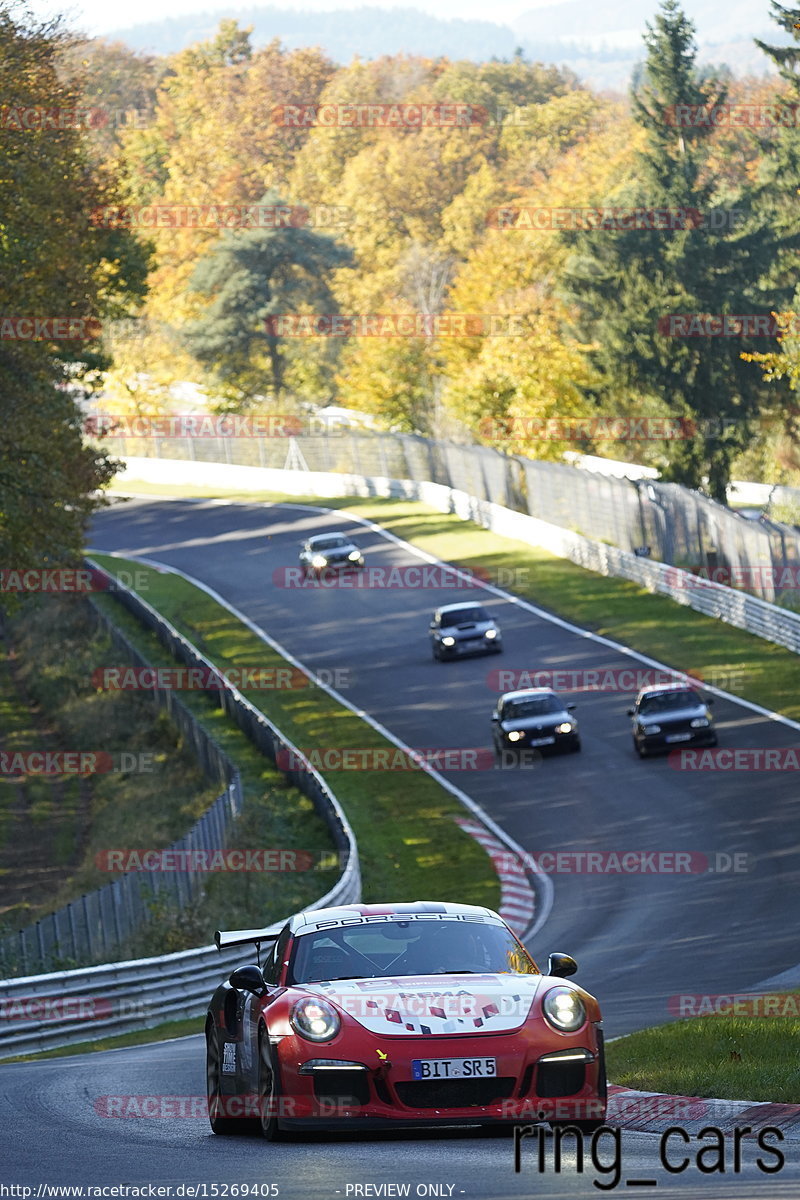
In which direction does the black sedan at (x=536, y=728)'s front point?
toward the camera

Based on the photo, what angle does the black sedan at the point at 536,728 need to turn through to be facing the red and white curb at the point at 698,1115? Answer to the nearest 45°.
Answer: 0° — it already faces it

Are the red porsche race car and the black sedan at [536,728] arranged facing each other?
no

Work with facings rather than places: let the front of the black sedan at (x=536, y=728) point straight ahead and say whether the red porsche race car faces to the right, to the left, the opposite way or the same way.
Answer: the same way

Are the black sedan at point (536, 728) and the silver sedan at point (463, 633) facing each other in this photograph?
no

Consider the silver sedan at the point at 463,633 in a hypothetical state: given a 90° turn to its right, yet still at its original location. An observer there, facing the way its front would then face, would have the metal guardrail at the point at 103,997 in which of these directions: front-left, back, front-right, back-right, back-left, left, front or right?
left

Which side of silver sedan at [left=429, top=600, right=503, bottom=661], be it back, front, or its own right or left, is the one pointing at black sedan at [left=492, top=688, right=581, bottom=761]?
front

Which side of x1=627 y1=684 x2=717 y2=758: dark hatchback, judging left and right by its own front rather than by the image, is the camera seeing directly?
front

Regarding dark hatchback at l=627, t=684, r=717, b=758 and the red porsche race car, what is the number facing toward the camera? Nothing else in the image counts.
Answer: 2

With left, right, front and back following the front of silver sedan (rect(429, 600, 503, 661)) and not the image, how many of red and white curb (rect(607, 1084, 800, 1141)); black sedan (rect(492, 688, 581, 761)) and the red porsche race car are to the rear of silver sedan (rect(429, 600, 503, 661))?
0

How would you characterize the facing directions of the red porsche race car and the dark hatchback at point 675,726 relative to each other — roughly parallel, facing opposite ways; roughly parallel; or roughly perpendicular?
roughly parallel

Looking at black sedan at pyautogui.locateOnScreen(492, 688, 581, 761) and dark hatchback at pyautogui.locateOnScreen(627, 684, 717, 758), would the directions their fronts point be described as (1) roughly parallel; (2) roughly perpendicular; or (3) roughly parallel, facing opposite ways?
roughly parallel

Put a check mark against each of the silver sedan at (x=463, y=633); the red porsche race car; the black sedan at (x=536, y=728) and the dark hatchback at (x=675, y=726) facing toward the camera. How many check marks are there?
4

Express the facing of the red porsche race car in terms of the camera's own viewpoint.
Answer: facing the viewer

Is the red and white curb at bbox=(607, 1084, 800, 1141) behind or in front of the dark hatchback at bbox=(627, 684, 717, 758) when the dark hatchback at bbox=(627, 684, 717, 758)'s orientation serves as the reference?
in front
